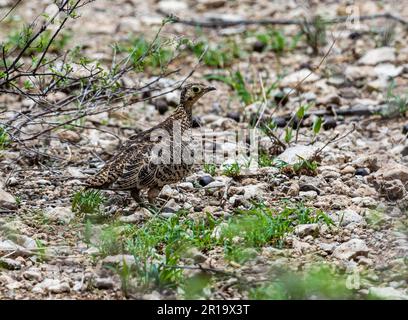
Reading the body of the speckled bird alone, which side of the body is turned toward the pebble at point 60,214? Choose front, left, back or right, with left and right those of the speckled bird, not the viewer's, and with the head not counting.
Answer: back

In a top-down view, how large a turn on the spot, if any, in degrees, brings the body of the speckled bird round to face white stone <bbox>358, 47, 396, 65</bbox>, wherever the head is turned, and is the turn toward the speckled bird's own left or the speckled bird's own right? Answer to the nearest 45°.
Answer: approximately 45° to the speckled bird's own left

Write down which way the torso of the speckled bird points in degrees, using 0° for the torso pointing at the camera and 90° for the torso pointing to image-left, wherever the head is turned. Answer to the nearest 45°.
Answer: approximately 270°

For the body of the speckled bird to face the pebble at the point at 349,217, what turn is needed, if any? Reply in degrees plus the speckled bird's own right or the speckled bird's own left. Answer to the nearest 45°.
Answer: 0° — it already faces it

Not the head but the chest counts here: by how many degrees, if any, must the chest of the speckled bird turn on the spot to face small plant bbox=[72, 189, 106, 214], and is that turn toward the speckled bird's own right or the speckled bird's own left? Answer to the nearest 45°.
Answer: approximately 180°

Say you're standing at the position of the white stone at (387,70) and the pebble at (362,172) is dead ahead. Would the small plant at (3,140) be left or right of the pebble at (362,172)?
right

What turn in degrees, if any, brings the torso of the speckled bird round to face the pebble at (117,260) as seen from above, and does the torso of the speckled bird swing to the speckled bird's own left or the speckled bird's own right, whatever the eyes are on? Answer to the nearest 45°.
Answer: approximately 90° to the speckled bird's own right

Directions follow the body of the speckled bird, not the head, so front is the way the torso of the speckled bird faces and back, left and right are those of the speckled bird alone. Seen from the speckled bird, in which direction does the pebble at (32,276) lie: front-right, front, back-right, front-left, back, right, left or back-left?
back-right

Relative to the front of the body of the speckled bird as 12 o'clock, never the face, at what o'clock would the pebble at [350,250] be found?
The pebble is roughly at 1 o'clock from the speckled bird.
